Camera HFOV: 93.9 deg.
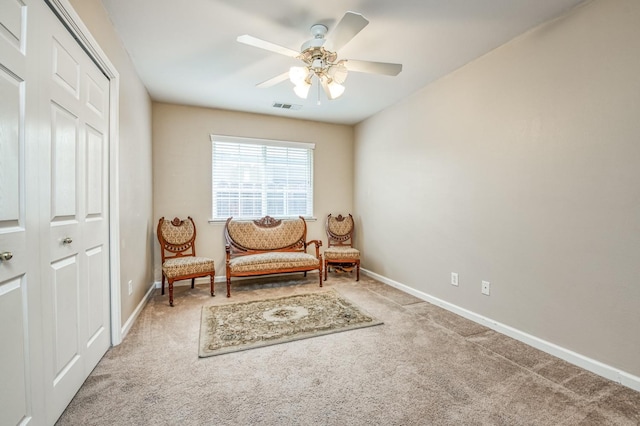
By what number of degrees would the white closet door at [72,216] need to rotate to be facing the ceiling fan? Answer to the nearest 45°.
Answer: approximately 45° to its left

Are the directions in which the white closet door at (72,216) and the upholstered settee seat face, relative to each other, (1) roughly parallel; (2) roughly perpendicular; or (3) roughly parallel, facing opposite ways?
roughly perpendicular

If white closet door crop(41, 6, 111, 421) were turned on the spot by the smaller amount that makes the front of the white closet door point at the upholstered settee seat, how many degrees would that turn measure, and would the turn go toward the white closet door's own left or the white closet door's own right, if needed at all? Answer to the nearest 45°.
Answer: approximately 90° to the white closet door's own left

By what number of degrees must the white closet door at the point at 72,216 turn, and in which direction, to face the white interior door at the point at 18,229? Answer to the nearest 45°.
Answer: approximately 45° to its right

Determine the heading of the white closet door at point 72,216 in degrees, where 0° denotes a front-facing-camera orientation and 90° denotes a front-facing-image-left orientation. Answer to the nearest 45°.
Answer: approximately 315°

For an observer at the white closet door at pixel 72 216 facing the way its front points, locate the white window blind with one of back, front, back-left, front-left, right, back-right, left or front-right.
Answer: left

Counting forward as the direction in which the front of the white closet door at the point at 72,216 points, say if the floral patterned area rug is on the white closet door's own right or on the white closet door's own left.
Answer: on the white closet door's own left

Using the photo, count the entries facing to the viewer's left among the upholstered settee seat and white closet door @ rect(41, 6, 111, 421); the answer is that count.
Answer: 0

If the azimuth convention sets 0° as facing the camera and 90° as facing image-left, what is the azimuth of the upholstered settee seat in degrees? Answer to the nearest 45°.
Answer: approximately 0°

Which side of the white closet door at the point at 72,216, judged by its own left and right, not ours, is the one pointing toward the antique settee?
left

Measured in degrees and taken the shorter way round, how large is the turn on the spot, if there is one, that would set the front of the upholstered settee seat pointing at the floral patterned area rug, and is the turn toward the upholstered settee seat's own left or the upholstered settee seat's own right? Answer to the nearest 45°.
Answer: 0° — it already faces it

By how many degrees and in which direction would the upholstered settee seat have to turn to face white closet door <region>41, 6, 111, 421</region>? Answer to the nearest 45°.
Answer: approximately 45° to its right
